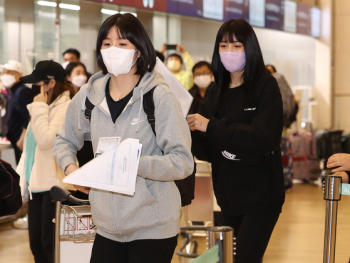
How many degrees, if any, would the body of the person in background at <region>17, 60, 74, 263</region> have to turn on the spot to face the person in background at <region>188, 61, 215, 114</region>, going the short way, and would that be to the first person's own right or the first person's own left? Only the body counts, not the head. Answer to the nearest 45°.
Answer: approximately 135° to the first person's own right

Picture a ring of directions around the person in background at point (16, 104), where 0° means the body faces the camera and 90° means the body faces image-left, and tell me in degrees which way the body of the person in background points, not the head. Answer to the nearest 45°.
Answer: approximately 45°

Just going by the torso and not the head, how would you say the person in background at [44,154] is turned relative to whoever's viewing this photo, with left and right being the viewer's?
facing to the left of the viewer

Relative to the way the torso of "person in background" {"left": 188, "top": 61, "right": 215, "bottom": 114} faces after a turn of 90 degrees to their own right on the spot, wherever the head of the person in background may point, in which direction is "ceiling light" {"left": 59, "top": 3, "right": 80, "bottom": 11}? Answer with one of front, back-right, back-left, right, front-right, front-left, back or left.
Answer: front-right

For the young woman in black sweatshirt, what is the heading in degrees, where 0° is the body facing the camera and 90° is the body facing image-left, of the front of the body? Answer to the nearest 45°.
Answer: approximately 45°

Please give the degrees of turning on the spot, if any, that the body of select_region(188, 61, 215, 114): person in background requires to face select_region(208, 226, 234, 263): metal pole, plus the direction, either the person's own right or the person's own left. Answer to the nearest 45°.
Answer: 0° — they already face it

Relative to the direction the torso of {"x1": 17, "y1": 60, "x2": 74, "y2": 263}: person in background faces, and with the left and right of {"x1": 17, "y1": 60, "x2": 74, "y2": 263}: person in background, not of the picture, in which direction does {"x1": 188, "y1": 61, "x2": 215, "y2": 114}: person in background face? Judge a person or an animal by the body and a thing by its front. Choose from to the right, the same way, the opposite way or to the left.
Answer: to the left

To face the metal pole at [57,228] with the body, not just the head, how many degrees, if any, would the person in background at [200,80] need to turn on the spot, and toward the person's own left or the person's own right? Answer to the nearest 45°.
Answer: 0° — they already face it

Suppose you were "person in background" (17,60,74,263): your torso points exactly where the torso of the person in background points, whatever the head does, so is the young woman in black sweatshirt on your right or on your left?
on your left
